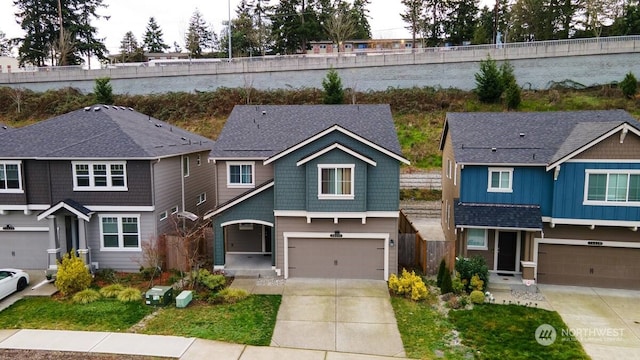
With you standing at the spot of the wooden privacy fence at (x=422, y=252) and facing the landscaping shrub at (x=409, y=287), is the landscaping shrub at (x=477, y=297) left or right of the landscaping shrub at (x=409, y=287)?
left

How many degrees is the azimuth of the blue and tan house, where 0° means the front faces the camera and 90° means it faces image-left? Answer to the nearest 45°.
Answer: approximately 0°

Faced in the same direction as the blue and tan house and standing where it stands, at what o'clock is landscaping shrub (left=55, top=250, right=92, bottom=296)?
The landscaping shrub is roughly at 2 o'clock from the blue and tan house.

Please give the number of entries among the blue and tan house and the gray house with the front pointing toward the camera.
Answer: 2

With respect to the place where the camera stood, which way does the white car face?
facing away from the viewer and to the right of the viewer

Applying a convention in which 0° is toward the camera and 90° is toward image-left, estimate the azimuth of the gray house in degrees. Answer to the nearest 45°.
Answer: approximately 0°

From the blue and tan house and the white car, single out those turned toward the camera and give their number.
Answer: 1

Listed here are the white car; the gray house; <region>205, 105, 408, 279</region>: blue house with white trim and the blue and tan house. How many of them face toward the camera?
3
